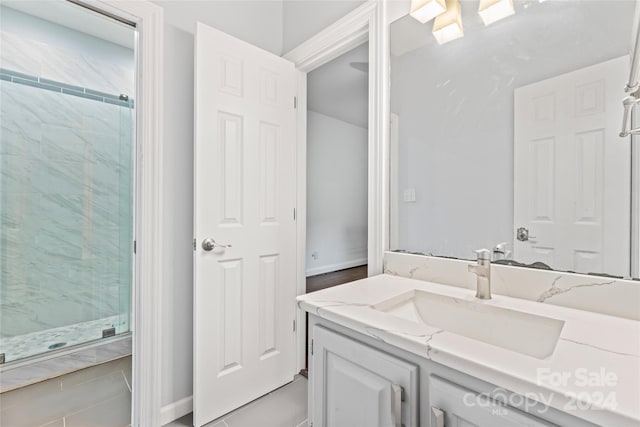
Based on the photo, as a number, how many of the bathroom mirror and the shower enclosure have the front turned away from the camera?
0

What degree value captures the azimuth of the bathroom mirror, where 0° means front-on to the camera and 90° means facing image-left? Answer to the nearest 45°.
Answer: approximately 45°

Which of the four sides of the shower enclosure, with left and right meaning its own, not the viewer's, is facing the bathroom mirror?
front

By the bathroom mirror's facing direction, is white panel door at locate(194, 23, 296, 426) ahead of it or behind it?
ahead

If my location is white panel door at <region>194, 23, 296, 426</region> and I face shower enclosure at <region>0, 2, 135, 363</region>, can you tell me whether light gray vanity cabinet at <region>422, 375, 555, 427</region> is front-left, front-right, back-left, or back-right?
back-left

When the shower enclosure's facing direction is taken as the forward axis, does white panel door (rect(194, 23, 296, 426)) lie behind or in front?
in front

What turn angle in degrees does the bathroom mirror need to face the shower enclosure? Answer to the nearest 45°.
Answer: approximately 45° to its right

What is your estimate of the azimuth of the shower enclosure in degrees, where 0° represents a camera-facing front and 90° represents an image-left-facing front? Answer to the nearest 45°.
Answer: approximately 315°
